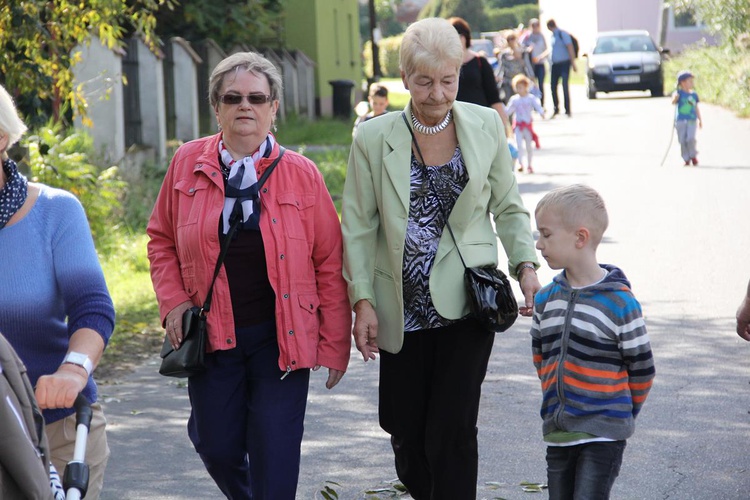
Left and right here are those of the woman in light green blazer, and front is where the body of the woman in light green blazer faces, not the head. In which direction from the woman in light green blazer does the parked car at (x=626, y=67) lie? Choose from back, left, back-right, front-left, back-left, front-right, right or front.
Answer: back

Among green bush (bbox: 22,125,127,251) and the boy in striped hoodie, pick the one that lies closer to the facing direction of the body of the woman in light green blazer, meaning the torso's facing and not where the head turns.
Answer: the boy in striped hoodie

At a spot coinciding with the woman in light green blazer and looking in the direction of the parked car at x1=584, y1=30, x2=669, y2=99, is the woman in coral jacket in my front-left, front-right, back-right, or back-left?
back-left

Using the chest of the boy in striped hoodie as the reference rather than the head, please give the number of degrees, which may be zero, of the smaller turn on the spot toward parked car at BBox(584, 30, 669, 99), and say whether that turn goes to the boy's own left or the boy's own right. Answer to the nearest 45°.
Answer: approximately 135° to the boy's own right

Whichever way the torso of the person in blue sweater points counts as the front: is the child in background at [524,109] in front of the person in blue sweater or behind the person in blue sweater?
behind

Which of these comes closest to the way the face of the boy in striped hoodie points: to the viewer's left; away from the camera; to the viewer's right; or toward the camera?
to the viewer's left

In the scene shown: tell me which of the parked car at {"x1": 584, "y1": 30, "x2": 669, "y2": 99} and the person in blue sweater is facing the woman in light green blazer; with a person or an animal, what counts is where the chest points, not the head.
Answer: the parked car

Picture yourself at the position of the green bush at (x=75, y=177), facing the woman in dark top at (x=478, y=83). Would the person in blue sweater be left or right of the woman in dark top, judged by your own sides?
right

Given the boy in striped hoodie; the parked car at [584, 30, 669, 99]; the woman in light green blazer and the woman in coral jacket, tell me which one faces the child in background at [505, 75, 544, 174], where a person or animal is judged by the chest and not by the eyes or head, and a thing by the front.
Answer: the parked car
